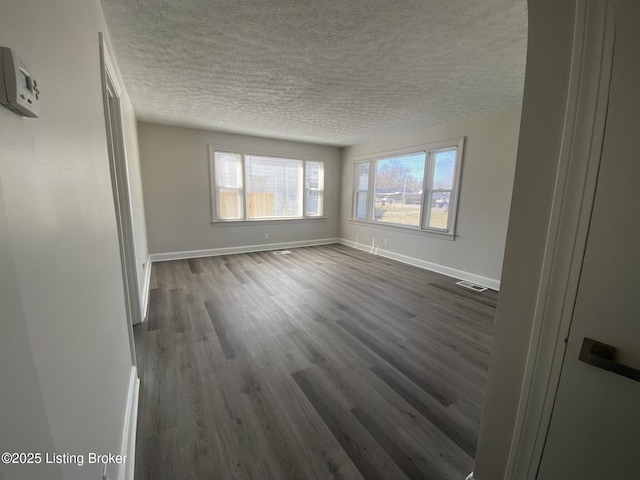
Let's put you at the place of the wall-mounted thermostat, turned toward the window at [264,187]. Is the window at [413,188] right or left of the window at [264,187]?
right

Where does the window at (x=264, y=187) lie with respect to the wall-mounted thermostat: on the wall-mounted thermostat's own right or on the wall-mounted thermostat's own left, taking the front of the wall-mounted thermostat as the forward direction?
on the wall-mounted thermostat's own left

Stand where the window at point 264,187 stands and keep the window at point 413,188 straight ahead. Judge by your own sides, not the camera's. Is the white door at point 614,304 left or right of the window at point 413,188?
right

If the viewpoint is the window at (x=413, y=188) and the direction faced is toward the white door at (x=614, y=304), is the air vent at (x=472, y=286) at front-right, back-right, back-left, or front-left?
front-left

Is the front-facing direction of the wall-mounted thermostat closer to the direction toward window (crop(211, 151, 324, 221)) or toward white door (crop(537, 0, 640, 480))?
the white door

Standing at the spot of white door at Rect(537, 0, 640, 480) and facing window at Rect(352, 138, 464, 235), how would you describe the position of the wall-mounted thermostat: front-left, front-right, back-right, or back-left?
back-left

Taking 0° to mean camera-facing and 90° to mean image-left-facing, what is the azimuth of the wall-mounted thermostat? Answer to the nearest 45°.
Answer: approximately 315°

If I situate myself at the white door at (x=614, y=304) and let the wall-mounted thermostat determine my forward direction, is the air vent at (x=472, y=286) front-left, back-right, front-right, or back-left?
back-right

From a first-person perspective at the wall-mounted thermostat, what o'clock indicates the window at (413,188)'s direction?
The window is roughly at 10 o'clock from the wall-mounted thermostat.

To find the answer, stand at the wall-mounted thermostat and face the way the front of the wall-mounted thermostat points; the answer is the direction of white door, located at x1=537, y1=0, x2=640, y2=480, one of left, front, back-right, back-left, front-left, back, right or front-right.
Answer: front

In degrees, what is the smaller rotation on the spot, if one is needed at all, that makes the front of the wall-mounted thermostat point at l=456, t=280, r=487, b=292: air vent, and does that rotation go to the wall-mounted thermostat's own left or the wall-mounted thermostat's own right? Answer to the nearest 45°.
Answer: approximately 45° to the wall-mounted thermostat's own left
